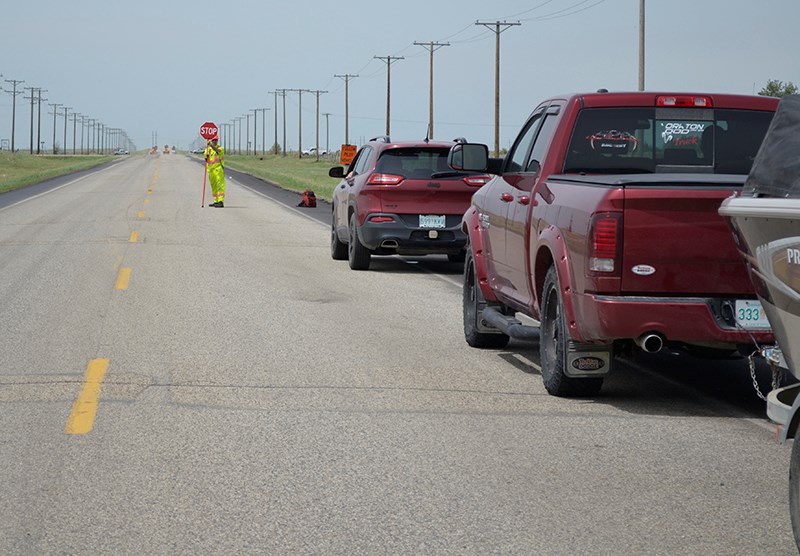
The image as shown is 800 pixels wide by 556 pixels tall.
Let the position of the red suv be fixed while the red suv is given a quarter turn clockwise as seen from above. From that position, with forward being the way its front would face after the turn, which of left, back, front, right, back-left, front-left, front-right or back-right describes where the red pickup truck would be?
right

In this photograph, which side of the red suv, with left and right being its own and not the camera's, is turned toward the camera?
back

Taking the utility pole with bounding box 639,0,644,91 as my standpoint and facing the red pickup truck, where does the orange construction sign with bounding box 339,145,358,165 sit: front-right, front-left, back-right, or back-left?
back-right

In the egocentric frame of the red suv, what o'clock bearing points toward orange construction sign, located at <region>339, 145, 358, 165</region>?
The orange construction sign is roughly at 12 o'clock from the red suv.
